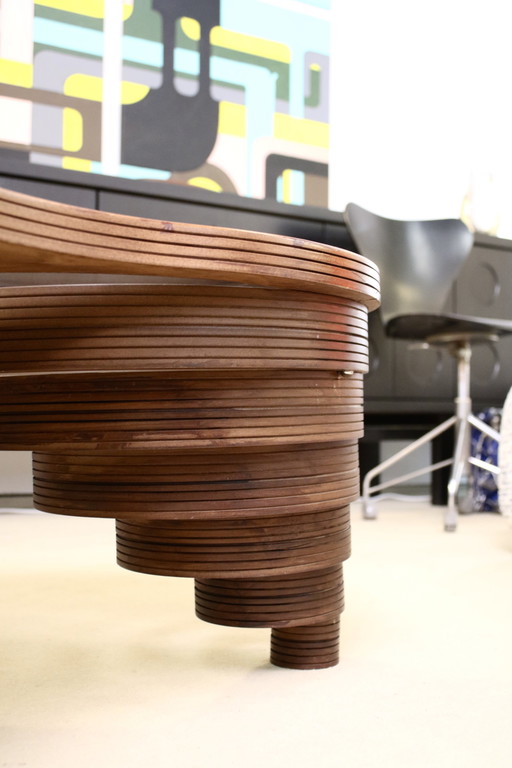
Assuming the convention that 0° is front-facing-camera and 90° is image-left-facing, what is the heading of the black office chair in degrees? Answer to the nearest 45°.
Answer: approximately 315°
